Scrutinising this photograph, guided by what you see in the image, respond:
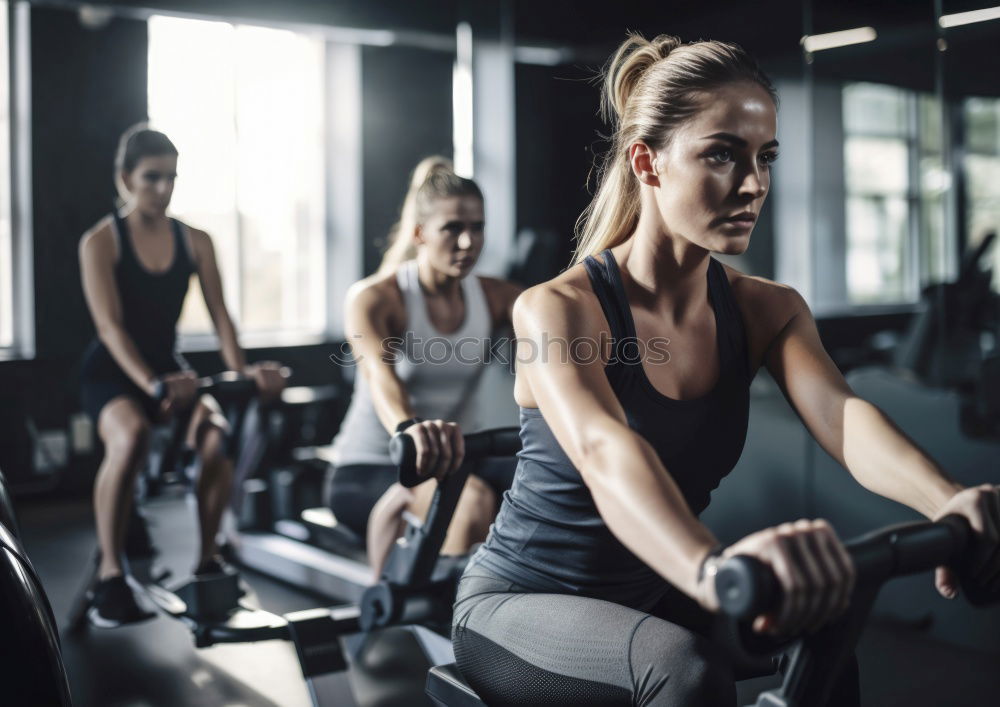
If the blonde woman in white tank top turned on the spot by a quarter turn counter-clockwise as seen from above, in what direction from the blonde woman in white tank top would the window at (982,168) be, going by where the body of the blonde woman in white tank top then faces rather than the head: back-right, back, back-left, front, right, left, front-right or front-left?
front-right

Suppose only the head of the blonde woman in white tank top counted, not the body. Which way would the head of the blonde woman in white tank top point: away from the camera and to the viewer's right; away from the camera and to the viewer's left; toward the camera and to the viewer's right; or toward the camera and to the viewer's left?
toward the camera and to the viewer's right

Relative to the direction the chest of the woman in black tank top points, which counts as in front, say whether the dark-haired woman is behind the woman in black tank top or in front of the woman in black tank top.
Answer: behind

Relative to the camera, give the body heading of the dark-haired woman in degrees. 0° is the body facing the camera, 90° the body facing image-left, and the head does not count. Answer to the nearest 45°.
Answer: approximately 315°

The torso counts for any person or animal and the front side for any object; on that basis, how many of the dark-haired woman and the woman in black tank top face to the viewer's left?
0

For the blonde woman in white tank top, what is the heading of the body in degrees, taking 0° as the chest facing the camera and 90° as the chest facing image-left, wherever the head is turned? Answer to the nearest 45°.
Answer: approximately 315°

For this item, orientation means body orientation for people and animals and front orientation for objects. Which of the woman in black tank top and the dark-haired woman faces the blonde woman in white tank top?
the dark-haired woman

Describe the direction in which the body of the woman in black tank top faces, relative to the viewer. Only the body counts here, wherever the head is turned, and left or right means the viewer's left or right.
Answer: facing the viewer and to the right of the viewer

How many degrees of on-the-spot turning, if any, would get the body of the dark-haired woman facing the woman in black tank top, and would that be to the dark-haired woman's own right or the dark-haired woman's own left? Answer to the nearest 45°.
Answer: approximately 45° to the dark-haired woman's own right

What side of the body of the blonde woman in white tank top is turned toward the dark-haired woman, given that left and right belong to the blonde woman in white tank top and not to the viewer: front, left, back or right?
back
